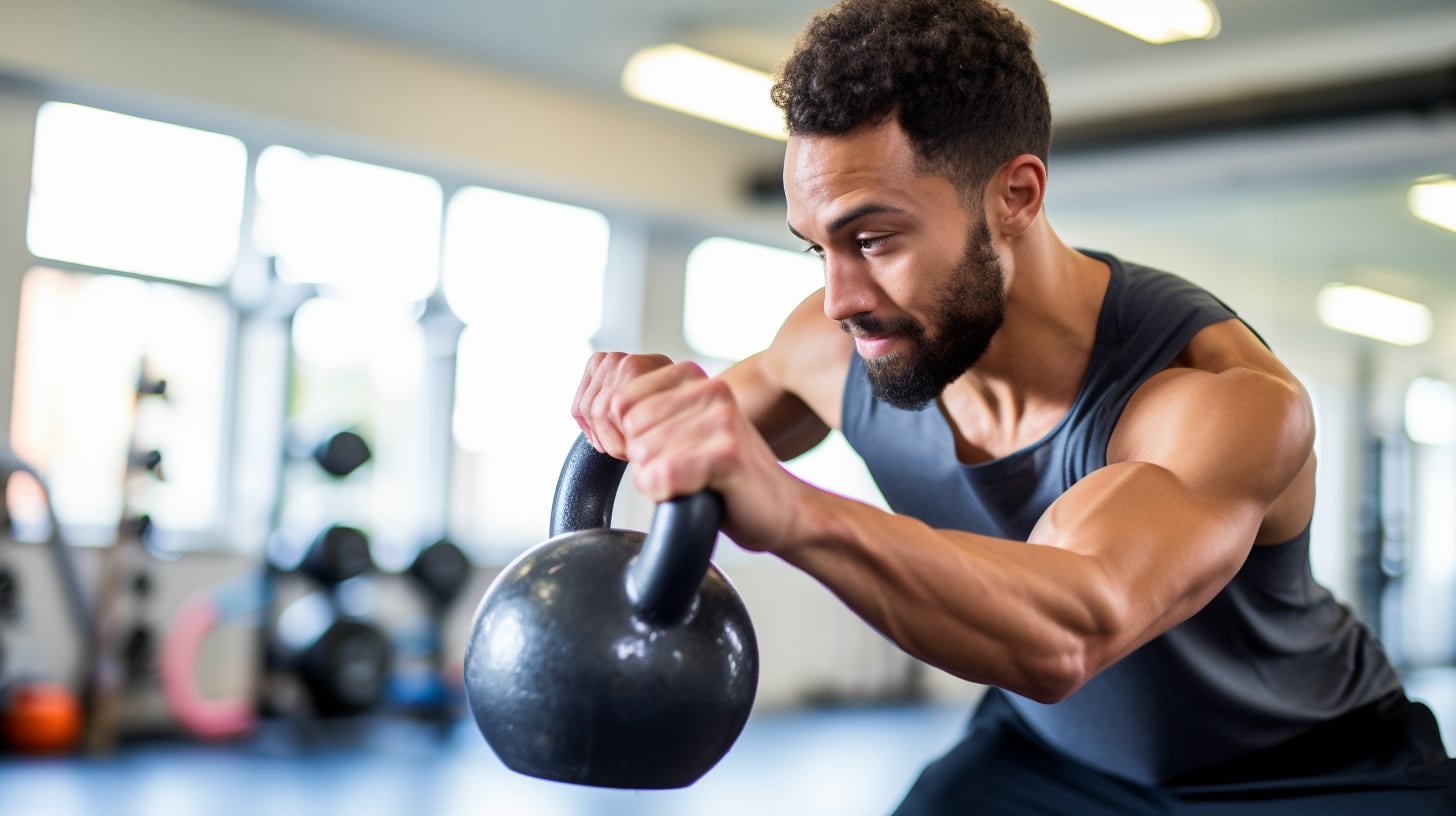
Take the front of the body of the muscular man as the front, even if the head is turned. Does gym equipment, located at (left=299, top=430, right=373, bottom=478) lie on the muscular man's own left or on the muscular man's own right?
on the muscular man's own right

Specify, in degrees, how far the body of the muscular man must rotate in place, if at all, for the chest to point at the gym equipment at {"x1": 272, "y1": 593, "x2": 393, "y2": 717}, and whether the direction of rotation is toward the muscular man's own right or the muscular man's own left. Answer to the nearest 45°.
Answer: approximately 90° to the muscular man's own right

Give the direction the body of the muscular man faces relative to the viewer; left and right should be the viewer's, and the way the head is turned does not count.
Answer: facing the viewer and to the left of the viewer

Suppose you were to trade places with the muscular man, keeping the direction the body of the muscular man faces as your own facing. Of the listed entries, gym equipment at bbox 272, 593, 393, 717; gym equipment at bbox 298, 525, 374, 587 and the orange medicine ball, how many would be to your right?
3

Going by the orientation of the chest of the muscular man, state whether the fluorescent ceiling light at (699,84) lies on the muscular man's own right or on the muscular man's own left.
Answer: on the muscular man's own right

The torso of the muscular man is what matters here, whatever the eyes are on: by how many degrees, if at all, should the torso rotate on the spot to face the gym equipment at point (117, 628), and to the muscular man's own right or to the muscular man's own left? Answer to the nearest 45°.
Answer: approximately 90° to the muscular man's own right

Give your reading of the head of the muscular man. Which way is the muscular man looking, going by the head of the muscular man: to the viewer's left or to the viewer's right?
to the viewer's left

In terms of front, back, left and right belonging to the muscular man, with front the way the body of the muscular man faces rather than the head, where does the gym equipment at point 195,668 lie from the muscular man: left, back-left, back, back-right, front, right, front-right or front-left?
right

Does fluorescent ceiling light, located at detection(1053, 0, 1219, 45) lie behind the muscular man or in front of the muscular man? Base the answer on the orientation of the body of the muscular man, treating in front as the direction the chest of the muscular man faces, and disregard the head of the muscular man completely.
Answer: behind

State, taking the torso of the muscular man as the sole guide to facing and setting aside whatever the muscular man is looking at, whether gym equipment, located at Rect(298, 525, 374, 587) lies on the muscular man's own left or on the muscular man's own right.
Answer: on the muscular man's own right
